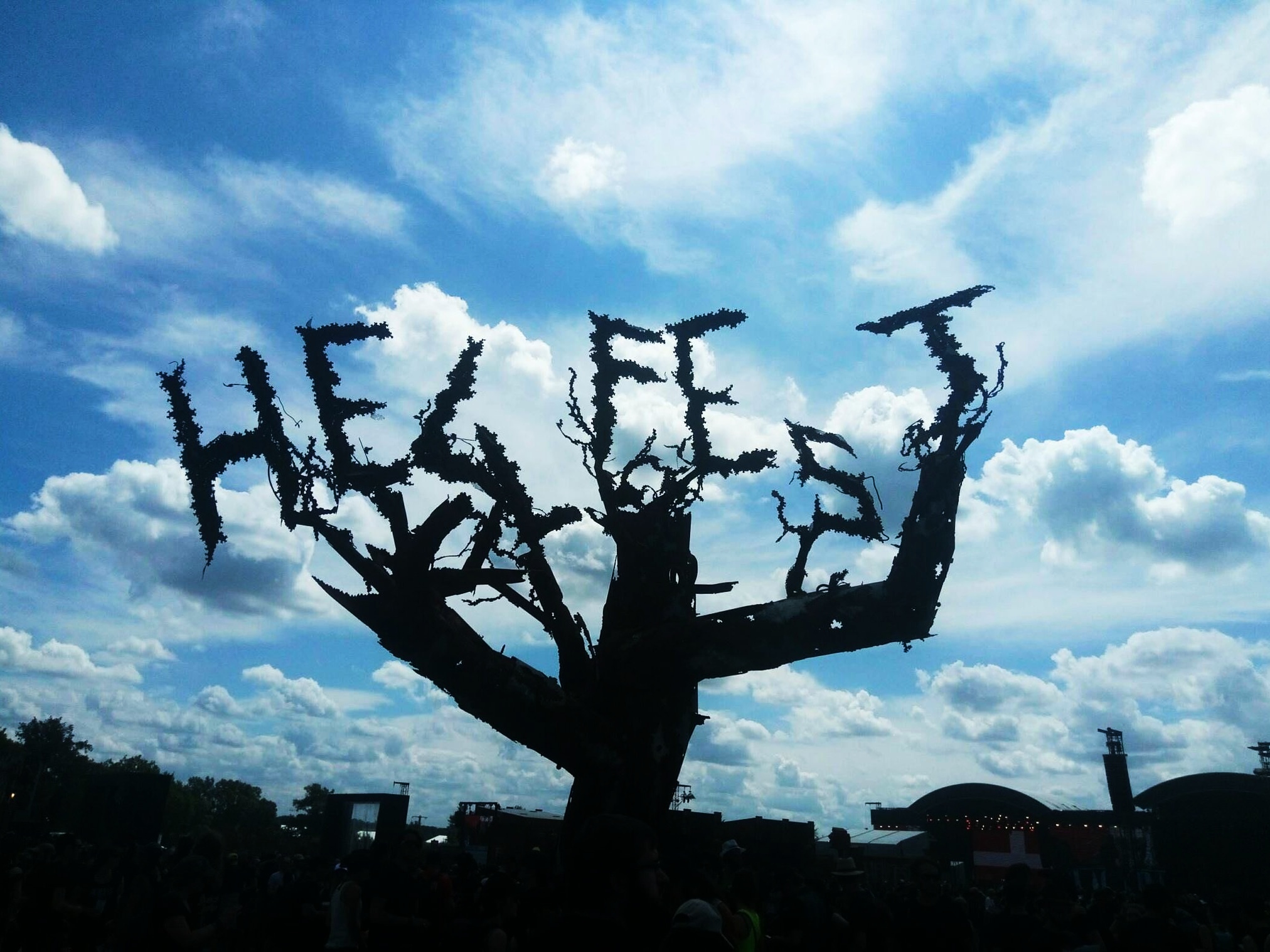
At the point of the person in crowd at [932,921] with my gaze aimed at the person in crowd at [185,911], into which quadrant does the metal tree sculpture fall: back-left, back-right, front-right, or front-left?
front-right

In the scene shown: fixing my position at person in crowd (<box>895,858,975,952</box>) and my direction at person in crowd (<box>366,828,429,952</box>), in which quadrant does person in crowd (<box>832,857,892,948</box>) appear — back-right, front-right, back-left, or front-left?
front-right

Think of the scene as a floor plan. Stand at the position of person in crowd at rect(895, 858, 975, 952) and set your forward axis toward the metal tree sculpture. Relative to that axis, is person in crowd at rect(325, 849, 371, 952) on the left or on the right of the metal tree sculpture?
left

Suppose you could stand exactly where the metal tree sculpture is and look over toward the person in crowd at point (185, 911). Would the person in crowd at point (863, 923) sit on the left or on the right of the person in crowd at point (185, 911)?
left
